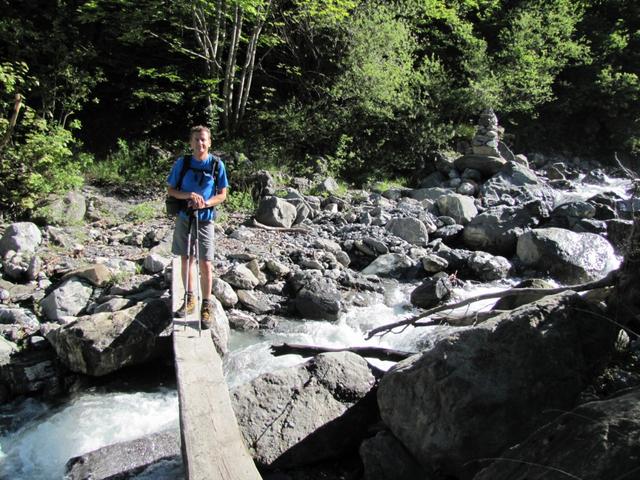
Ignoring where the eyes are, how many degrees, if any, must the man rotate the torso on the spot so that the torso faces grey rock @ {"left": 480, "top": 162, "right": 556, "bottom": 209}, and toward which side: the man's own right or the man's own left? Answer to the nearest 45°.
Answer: approximately 135° to the man's own left

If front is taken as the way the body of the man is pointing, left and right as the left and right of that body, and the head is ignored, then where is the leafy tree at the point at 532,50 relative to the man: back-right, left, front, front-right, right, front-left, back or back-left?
back-left

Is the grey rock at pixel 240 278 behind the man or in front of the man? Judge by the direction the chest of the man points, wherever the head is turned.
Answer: behind

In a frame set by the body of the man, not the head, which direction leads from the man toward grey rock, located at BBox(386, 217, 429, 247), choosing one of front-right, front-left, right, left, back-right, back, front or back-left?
back-left

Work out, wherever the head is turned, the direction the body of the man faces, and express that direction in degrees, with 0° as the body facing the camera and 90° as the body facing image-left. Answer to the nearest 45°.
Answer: approximately 0°

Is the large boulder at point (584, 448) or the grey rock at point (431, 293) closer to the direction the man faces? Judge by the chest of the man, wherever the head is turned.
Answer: the large boulder

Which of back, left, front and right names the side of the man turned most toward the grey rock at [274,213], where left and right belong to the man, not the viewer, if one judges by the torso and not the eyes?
back

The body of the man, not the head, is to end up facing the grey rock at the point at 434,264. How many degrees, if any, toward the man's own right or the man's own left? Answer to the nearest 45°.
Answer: approximately 135° to the man's own left

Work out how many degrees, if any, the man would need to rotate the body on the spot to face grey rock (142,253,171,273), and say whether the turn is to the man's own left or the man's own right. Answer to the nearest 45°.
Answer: approximately 180°

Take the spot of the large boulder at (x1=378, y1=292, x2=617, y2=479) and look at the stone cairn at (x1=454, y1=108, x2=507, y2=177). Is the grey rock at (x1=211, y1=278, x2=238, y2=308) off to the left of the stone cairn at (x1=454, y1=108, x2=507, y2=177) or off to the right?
left

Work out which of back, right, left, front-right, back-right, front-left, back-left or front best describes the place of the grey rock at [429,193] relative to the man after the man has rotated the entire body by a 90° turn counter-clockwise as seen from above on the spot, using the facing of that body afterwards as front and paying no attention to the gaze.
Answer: front-left
